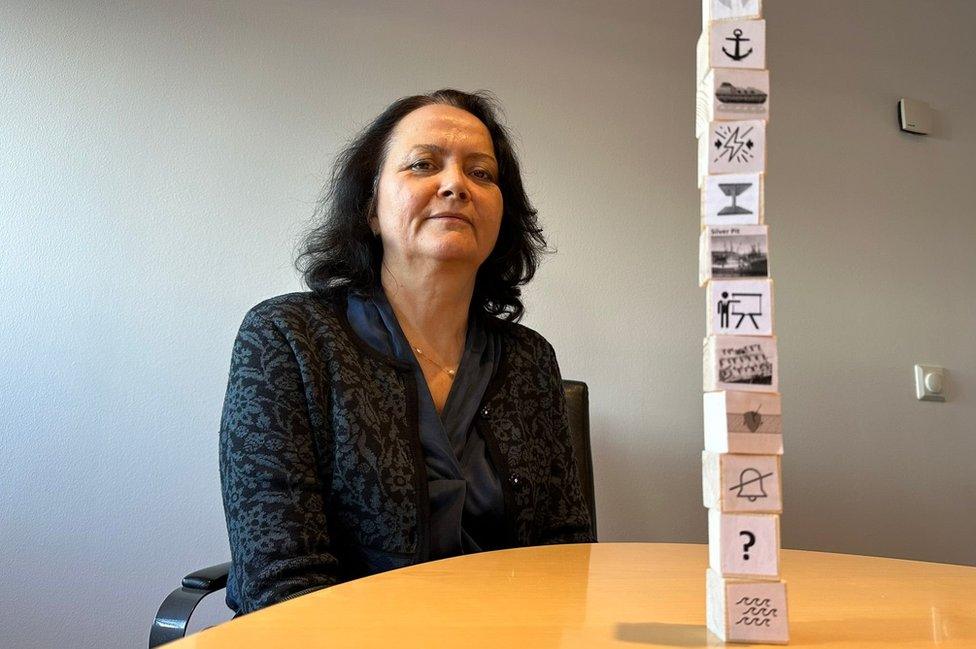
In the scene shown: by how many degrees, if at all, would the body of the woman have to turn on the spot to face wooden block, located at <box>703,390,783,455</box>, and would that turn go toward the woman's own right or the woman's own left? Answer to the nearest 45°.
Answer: approximately 45° to the woman's own right

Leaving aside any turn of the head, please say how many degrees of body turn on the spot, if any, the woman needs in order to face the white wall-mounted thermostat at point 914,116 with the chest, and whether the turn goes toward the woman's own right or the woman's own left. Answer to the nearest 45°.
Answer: approximately 90° to the woman's own left

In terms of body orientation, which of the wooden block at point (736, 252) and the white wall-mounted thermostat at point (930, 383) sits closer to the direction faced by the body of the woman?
the wooden block

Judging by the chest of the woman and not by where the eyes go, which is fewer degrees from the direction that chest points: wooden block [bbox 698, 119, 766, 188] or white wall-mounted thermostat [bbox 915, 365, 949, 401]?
the wooden block

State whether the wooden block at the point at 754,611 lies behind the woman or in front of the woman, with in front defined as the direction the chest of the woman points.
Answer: in front

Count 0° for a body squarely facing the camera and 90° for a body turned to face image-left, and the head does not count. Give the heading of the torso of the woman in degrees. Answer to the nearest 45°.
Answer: approximately 315°
